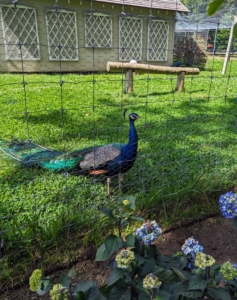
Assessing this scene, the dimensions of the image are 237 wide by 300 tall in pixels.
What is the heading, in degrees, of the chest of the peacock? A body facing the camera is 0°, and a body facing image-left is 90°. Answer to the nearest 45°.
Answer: approximately 270°

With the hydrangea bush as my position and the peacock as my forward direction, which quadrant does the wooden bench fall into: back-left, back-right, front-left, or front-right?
front-right

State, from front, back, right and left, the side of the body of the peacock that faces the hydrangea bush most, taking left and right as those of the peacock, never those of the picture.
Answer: right

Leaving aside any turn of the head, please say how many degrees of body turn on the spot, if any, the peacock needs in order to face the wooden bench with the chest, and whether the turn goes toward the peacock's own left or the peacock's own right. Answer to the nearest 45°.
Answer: approximately 90° to the peacock's own left

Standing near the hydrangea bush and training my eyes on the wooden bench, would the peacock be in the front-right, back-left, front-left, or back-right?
front-left

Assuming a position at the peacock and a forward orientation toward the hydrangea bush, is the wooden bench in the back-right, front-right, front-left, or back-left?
back-left
